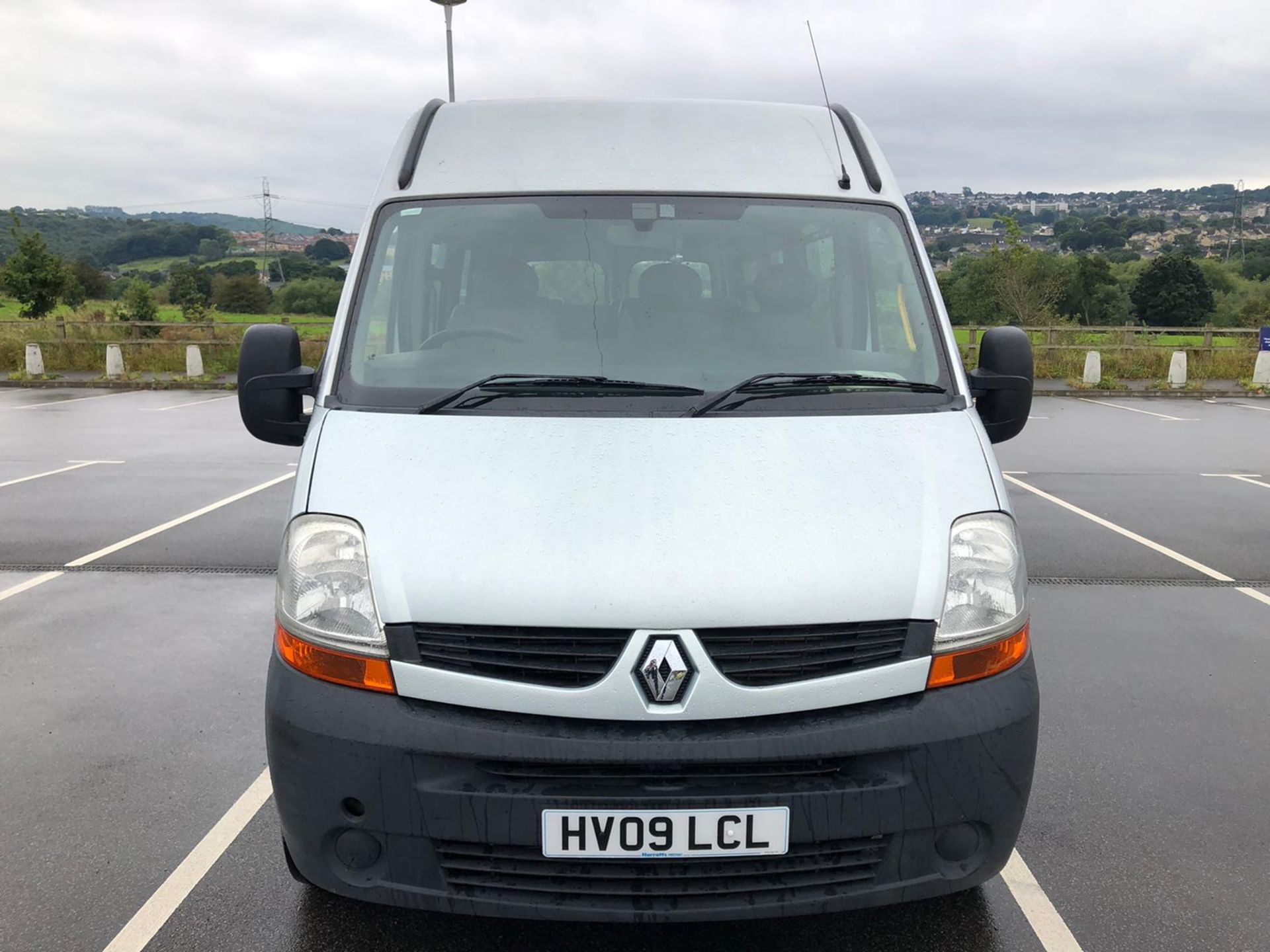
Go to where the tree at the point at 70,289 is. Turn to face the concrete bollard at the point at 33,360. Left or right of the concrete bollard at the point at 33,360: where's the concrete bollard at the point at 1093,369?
left

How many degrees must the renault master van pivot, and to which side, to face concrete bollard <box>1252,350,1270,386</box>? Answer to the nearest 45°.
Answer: approximately 135° to its left

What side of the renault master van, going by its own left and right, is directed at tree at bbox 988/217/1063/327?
back

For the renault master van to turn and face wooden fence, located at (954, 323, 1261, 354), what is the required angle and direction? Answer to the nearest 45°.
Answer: approximately 135° to its left

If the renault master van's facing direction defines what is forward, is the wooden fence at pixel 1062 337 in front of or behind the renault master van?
behind

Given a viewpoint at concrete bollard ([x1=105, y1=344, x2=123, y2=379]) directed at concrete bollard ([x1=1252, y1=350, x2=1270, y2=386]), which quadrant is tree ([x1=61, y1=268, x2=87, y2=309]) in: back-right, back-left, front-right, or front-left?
back-left

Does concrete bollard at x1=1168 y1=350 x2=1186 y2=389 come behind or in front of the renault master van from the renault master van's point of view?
behind

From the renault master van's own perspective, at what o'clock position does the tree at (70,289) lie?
The tree is roughly at 5 o'clock from the renault master van.

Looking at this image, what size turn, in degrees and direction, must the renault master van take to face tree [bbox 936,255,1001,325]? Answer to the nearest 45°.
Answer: approximately 180°

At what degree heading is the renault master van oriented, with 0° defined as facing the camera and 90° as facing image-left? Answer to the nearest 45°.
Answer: approximately 0°
